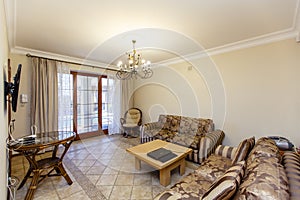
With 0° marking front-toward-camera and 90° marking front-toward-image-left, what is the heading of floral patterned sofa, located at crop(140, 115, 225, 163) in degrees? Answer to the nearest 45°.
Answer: approximately 45°

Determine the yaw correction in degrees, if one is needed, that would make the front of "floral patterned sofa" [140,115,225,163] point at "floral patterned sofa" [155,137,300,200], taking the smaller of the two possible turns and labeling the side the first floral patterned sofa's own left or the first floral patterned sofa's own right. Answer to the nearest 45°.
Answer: approximately 45° to the first floral patterned sofa's own left

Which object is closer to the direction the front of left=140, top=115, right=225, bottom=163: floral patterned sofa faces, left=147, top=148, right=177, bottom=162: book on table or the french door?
the book on table

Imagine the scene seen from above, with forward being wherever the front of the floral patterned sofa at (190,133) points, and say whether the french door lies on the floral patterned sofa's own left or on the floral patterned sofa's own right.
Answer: on the floral patterned sofa's own right

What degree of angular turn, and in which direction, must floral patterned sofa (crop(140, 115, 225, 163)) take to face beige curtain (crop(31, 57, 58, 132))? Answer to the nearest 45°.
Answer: approximately 45° to its right

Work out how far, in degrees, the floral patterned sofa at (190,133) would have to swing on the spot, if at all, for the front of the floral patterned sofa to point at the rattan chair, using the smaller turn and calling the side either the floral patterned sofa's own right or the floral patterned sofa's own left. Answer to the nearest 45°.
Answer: approximately 90° to the floral patterned sofa's own right

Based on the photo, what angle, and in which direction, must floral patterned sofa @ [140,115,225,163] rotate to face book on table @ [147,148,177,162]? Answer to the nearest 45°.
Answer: approximately 45° to its left

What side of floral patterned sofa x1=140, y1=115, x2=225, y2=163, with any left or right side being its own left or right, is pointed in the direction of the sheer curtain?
right
